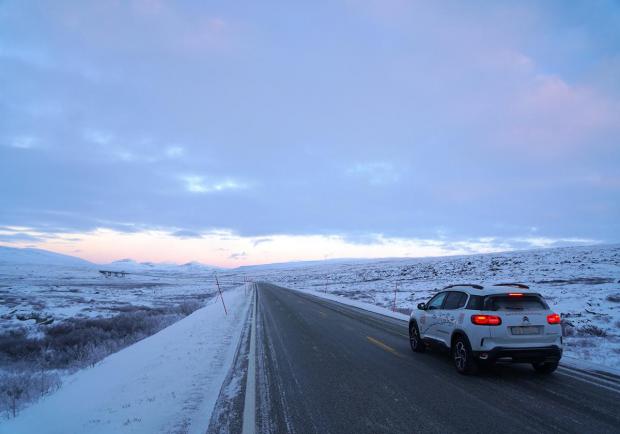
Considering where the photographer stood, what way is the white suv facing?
facing away from the viewer and to the left of the viewer
